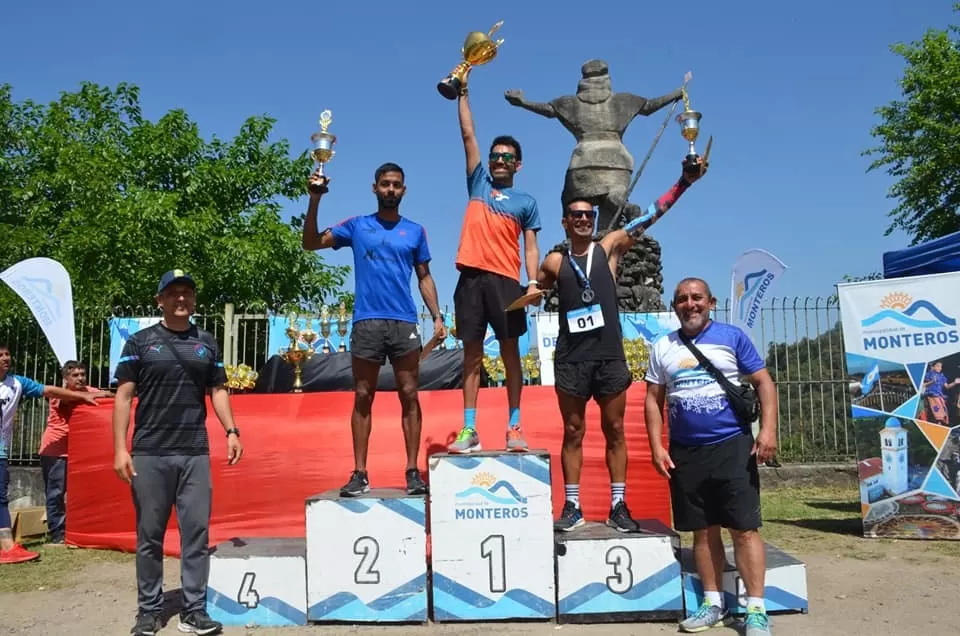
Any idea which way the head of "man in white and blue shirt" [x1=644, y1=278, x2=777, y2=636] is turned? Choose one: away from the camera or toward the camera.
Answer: toward the camera

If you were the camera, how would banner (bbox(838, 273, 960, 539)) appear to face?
facing the viewer

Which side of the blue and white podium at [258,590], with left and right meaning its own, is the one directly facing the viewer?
front

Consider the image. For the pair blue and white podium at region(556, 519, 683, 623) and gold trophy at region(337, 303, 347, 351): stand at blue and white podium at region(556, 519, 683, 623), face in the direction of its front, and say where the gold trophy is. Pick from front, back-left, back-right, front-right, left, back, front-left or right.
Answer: back-right

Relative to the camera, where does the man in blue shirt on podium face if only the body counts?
toward the camera

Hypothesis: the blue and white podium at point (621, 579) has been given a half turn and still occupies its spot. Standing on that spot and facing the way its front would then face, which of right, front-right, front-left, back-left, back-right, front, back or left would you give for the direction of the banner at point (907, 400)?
front-right

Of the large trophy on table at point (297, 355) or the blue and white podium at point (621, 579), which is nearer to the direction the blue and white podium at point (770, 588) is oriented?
the blue and white podium

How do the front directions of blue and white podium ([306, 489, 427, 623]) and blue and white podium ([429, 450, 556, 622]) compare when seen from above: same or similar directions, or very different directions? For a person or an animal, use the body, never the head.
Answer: same or similar directions

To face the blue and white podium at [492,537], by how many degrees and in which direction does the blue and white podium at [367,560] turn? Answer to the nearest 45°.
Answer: approximately 90° to its left

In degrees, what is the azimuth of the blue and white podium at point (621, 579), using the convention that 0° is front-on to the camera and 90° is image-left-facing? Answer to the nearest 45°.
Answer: approximately 0°

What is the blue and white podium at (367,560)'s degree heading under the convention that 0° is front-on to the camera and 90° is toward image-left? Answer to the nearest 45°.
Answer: approximately 0°

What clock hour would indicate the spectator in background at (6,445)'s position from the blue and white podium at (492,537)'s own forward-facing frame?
The spectator in background is roughly at 4 o'clock from the blue and white podium.

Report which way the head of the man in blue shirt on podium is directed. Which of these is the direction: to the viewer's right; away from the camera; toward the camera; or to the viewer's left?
toward the camera
